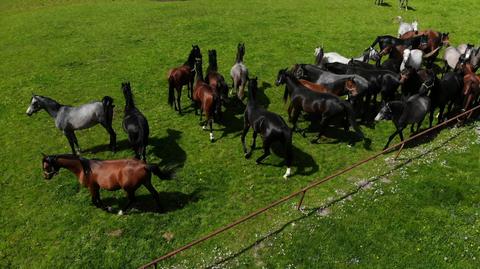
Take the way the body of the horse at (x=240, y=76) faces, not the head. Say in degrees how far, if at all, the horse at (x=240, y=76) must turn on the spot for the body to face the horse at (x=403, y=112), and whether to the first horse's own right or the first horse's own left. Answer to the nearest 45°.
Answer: approximately 135° to the first horse's own right

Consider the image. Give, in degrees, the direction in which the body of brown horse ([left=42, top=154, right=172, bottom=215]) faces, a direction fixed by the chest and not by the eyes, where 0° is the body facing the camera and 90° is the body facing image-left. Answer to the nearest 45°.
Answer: approximately 90°

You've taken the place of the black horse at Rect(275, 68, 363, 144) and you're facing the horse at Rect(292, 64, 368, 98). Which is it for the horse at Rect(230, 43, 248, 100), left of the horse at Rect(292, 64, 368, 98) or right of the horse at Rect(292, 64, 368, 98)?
left

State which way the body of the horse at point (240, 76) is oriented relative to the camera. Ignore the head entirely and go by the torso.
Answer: away from the camera

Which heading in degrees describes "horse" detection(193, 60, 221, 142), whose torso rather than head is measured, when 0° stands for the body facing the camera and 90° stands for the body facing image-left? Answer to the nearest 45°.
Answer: approximately 135°

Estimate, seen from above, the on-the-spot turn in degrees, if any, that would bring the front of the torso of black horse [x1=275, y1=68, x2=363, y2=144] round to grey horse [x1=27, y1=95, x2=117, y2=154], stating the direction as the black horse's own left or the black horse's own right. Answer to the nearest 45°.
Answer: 0° — it already faces it

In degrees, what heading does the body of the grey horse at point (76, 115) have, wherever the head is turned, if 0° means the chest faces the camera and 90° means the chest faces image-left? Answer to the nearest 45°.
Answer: approximately 90°

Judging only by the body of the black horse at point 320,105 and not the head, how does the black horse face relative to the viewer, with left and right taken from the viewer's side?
facing to the left of the viewer

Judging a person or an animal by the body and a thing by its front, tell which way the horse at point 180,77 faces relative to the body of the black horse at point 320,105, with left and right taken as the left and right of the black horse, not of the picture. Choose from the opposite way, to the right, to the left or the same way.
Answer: to the right

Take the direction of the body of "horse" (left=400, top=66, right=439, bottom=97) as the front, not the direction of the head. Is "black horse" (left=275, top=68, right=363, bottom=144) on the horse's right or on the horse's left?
on the horse's right

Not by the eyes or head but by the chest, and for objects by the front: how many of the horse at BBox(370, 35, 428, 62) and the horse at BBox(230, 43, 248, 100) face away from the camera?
1

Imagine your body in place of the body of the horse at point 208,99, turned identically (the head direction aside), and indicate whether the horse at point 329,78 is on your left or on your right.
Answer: on your right

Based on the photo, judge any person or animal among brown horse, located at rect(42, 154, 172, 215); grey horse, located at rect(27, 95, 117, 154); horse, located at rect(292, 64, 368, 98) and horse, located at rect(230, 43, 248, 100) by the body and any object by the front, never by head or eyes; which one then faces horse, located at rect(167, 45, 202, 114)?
horse, located at rect(292, 64, 368, 98)
